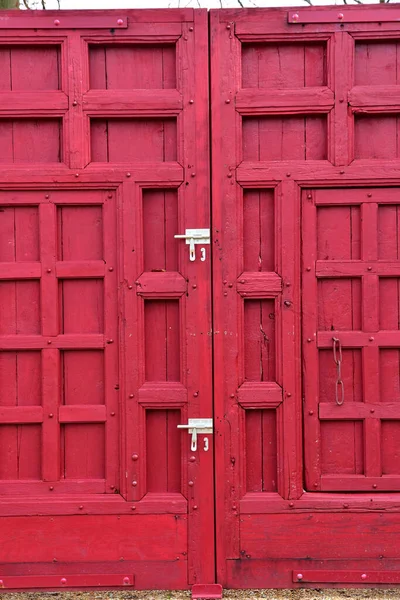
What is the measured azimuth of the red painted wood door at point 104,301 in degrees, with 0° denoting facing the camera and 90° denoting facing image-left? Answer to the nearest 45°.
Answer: approximately 0°
